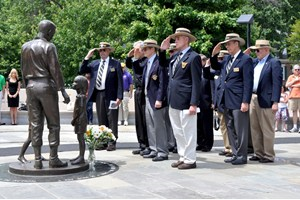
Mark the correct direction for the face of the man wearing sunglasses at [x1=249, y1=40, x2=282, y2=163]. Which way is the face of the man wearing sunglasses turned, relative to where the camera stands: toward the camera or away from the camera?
toward the camera

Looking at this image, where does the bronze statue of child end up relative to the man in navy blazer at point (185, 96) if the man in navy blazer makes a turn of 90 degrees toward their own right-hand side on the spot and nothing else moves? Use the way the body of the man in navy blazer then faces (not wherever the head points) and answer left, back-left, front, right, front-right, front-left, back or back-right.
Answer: front-left

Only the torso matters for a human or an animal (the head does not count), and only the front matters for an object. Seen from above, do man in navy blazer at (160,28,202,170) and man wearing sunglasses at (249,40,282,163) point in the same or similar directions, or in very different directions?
same or similar directions

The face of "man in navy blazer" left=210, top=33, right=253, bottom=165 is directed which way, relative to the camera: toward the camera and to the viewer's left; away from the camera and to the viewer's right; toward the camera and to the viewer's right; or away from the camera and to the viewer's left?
toward the camera and to the viewer's left

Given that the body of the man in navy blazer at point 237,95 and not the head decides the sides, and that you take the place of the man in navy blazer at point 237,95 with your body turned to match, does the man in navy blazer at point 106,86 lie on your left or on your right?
on your right

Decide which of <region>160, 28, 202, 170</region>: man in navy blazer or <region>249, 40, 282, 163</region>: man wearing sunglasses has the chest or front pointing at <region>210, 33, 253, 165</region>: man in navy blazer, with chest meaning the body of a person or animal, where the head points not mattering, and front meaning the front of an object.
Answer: the man wearing sunglasses

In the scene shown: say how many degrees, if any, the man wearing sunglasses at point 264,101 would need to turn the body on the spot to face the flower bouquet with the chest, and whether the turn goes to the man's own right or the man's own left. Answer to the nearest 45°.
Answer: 0° — they already face it

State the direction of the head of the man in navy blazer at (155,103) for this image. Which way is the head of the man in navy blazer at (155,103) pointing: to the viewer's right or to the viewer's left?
to the viewer's left

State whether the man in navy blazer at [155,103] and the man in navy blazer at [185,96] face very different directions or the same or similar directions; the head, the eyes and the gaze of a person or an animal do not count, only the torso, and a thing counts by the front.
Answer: same or similar directions

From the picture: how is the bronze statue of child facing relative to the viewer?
to the viewer's left

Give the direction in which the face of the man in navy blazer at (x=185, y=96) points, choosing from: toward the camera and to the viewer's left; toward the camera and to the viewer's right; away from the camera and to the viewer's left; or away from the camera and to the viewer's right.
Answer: toward the camera and to the viewer's left

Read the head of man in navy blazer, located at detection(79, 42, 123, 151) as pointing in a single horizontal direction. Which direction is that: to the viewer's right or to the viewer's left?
to the viewer's left

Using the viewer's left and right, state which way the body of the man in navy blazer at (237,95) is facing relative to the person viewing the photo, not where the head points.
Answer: facing the viewer and to the left of the viewer

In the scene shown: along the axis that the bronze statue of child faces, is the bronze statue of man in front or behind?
in front

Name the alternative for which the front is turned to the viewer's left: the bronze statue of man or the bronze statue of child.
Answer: the bronze statue of child

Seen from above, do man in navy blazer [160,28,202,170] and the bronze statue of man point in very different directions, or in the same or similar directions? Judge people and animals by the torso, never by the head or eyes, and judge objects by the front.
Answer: very different directions

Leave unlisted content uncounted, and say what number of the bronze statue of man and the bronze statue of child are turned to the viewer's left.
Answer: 1

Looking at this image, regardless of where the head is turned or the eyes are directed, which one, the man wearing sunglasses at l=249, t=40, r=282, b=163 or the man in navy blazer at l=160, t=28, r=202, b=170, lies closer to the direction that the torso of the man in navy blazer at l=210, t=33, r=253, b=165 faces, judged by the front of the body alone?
the man in navy blazer

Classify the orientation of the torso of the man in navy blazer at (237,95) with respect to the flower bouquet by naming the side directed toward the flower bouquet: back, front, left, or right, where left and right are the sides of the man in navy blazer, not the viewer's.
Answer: front

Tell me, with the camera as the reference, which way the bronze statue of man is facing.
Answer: facing away from the viewer and to the right of the viewer

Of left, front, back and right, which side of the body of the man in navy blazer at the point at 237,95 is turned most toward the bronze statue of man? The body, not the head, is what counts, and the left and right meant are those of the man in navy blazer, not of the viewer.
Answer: front

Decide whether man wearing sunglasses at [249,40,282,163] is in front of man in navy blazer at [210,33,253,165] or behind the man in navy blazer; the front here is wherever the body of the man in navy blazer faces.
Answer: behind
